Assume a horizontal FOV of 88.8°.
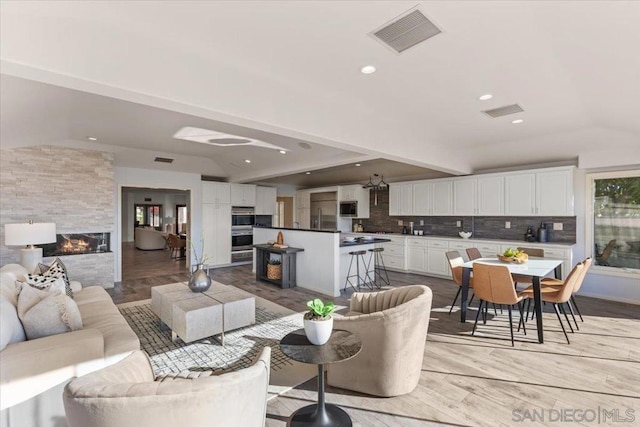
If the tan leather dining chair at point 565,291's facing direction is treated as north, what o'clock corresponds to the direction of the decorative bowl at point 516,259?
The decorative bowl is roughly at 1 o'clock from the tan leather dining chair.

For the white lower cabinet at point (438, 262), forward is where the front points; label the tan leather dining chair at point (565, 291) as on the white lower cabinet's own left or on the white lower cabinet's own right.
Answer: on the white lower cabinet's own left

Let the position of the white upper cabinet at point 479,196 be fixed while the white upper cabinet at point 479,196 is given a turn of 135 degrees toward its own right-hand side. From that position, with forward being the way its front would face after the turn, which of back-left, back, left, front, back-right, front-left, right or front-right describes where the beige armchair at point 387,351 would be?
back

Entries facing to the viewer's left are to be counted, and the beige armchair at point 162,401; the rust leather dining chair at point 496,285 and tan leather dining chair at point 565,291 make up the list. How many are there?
1

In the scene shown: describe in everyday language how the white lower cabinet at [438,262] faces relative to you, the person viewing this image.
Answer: facing the viewer and to the left of the viewer

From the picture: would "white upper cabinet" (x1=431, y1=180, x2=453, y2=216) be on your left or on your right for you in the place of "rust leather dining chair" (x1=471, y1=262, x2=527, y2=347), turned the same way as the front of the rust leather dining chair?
on your left

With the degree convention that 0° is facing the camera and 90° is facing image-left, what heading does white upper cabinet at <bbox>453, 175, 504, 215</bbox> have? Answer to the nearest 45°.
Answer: approximately 45°

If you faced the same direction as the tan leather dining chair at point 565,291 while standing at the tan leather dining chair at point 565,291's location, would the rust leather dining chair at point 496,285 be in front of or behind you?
in front

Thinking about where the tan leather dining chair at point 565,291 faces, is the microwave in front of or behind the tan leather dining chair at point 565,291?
in front

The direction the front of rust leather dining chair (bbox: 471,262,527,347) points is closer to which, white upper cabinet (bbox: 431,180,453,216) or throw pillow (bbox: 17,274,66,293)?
the white upper cabinet

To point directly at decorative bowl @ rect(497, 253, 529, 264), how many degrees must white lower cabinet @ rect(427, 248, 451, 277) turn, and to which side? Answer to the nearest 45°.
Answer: approximately 45° to its left

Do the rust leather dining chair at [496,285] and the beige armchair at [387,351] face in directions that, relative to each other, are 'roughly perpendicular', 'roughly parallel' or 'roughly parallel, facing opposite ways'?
roughly perpendicular

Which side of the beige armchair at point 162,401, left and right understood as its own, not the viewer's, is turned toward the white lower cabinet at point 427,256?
front

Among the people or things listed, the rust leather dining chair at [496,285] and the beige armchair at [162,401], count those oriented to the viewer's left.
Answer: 0

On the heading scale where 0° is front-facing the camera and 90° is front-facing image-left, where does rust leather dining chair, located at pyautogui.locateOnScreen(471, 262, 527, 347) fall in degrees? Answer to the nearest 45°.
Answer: approximately 225°
